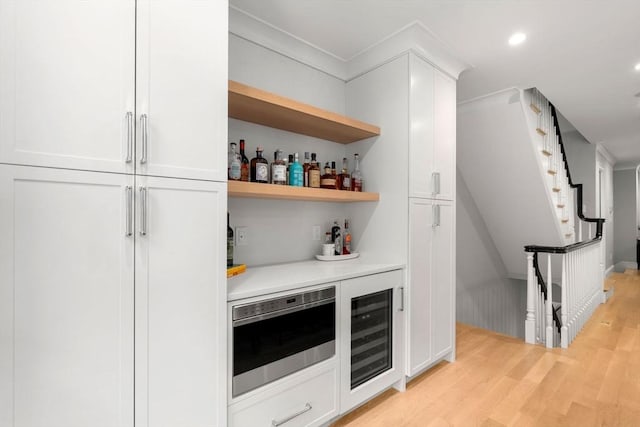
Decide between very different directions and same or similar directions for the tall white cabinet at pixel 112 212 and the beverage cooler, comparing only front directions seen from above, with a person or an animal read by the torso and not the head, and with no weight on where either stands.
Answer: same or similar directions

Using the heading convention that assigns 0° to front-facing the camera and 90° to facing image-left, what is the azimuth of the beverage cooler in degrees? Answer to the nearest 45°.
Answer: approximately 315°

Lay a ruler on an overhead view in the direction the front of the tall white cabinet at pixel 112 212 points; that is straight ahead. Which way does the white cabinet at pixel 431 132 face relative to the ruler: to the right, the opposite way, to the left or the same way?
the same way

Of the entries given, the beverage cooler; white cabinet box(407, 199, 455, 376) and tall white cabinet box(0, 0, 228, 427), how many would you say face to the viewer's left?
0

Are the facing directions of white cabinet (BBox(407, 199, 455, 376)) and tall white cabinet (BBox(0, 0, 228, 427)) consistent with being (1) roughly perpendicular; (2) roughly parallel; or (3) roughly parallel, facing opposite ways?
roughly parallel

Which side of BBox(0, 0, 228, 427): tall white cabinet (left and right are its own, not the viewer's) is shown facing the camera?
front

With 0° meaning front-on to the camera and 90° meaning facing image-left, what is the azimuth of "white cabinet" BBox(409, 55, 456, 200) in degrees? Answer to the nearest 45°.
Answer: approximately 315°

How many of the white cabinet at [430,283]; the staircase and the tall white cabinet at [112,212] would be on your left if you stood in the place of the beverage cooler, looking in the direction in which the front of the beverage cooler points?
2

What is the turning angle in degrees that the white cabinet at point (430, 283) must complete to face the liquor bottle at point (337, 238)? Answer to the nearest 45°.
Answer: approximately 135° to its right

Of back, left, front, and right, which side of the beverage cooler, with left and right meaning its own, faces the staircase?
left

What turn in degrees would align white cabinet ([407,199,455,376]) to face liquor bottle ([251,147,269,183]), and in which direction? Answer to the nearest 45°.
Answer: approximately 90° to its right

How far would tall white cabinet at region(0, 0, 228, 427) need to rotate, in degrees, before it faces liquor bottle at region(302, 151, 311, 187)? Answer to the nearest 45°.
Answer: approximately 135° to its left

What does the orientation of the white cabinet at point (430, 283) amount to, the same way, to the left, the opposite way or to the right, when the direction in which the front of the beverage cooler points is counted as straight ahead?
the same way

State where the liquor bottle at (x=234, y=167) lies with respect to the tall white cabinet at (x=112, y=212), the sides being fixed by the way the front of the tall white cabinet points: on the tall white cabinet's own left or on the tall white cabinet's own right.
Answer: on the tall white cabinet's own left
